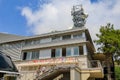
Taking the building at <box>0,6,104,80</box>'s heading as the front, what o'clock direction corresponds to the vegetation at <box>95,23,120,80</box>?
The vegetation is roughly at 8 o'clock from the building.

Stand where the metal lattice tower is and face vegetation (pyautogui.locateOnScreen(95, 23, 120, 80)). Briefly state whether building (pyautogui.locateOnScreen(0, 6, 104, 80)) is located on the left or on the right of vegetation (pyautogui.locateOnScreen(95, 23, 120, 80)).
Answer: right

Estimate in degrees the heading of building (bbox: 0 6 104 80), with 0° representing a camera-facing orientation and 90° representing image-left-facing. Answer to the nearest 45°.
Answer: approximately 45°
